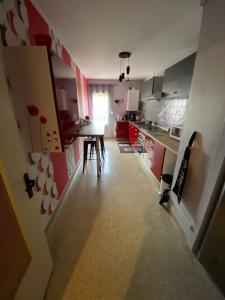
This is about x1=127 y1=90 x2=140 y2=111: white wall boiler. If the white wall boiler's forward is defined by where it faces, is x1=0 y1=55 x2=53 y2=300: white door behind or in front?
in front

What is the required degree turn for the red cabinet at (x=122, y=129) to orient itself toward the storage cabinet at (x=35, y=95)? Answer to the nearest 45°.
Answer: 0° — it already faces it

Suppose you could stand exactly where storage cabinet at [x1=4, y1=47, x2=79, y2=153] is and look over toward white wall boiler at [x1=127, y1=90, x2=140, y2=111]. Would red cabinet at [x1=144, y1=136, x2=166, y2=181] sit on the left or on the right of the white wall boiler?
right

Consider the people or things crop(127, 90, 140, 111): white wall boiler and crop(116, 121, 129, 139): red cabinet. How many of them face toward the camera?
2

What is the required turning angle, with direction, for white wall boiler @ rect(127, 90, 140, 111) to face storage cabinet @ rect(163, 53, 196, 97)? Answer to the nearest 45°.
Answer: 0° — it already faces it

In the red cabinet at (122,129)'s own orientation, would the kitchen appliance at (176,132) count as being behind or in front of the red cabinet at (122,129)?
in front

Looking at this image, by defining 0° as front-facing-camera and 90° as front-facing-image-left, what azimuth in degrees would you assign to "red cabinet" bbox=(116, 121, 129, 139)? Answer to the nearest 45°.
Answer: approximately 0°

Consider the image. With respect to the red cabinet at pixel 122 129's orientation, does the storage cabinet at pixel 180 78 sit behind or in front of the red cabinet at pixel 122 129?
in front

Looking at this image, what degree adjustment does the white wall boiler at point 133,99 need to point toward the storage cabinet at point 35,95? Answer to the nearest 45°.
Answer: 0° — it already faces it
